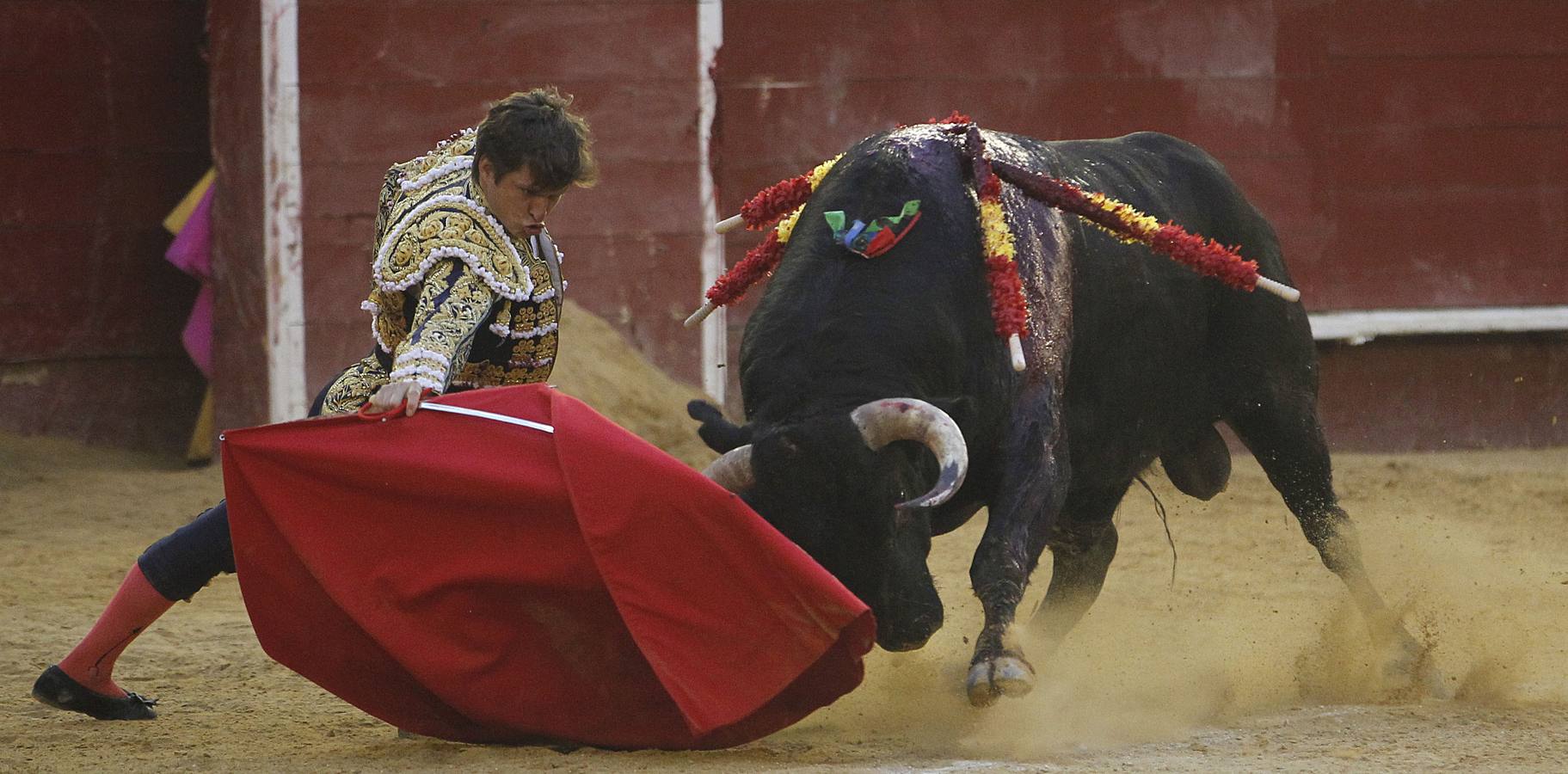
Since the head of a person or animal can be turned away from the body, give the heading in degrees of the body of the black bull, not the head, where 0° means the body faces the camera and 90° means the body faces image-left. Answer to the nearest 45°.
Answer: approximately 45°
